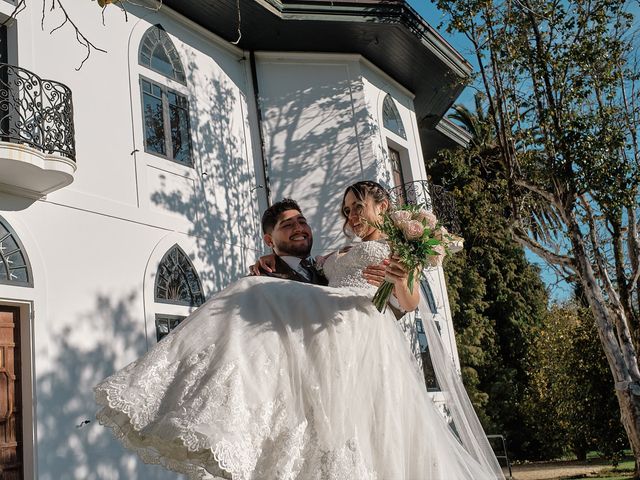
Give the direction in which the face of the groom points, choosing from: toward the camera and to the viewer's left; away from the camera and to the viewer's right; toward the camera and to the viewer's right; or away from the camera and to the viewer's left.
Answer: toward the camera and to the viewer's right

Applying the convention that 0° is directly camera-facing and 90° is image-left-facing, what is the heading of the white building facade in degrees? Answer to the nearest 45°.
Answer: approximately 315°

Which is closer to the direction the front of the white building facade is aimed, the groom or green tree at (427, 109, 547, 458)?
the groom

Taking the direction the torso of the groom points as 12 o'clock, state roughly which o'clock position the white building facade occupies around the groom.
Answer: The white building facade is roughly at 7 o'clock from the groom.

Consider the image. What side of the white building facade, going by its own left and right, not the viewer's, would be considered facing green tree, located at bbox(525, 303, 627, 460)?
left

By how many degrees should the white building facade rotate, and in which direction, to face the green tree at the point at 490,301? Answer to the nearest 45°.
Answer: approximately 90° to its left

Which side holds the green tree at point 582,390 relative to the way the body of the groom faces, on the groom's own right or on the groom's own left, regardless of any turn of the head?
on the groom's own left

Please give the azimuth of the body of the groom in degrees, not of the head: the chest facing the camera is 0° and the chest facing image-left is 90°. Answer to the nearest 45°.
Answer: approximately 315°
